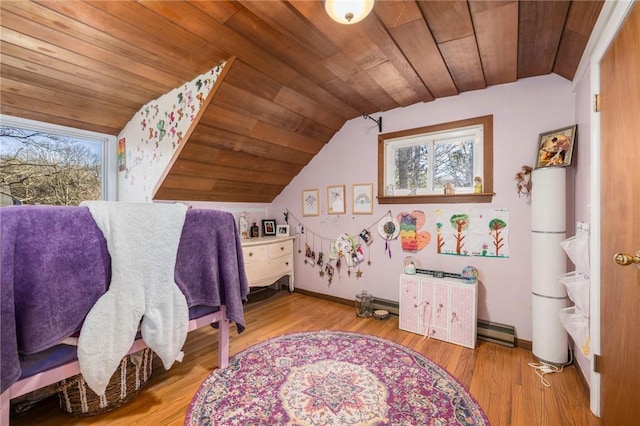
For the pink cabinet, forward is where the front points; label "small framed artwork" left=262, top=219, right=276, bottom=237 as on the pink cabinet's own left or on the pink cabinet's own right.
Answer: on the pink cabinet's own right

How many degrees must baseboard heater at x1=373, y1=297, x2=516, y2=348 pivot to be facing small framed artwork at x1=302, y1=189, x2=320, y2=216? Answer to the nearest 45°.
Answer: approximately 45° to its right

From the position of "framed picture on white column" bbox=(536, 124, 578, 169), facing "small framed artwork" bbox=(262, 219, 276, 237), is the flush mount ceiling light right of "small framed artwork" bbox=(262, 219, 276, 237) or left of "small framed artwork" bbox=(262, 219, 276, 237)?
left

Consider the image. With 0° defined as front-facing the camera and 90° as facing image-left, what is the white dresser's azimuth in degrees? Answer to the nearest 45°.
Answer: approximately 315°

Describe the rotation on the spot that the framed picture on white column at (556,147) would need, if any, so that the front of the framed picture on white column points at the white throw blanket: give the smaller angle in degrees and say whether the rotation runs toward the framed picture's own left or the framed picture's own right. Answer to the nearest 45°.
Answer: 0° — it already faces it

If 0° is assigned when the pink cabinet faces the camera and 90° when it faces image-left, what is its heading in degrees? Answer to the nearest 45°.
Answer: approximately 45°

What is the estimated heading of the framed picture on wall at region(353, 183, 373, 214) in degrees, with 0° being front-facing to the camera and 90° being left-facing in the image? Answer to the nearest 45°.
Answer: approximately 45°

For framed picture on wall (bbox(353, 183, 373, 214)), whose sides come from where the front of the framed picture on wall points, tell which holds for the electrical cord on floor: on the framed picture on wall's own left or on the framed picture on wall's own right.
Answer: on the framed picture on wall's own left
